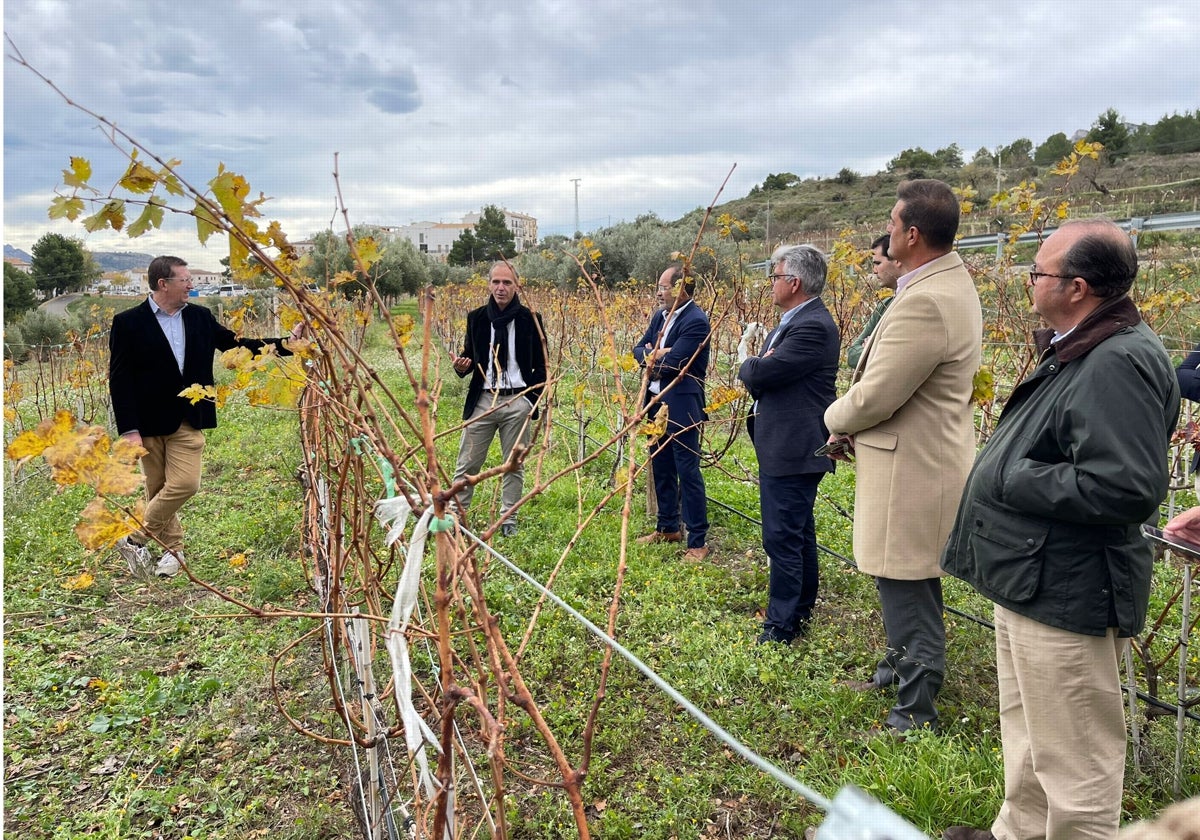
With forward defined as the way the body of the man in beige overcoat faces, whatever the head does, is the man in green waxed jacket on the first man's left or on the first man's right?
on the first man's left

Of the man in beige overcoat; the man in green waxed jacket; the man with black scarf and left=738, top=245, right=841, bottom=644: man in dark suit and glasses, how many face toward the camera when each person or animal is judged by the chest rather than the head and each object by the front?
1

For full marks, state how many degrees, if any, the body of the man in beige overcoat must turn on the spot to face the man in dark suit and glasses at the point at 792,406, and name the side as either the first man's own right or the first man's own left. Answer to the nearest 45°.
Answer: approximately 45° to the first man's own right

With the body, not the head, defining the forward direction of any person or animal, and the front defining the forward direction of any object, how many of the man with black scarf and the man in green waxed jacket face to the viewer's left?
1

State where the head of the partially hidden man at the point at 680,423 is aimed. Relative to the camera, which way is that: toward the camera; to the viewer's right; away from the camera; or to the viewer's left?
to the viewer's left

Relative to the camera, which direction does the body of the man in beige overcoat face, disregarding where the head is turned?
to the viewer's left

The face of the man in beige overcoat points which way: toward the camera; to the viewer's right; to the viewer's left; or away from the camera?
to the viewer's left

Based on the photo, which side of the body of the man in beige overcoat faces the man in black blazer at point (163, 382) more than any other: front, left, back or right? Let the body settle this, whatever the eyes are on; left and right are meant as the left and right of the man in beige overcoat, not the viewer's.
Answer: front

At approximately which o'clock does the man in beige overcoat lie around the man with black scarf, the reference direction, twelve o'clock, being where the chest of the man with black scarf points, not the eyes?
The man in beige overcoat is roughly at 11 o'clock from the man with black scarf.

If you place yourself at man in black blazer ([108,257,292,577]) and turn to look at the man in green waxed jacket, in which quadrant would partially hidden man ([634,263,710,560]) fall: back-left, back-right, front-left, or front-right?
front-left

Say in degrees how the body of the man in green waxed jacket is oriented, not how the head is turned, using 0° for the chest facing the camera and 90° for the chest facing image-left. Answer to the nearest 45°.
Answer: approximately 90°

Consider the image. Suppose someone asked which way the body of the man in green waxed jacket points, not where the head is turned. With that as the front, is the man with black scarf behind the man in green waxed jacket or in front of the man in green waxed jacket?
in front

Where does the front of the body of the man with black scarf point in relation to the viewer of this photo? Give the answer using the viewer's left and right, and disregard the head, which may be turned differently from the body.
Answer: facing the viewer

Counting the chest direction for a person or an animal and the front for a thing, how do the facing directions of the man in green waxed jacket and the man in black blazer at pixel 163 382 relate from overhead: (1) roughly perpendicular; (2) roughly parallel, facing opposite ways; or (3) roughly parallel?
roughly parallel, facing opposite ways

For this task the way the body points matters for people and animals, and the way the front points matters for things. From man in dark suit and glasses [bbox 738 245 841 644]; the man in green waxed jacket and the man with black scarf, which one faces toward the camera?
the man with black scarf

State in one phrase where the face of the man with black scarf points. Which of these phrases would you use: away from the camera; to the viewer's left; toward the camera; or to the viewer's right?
toward the camera

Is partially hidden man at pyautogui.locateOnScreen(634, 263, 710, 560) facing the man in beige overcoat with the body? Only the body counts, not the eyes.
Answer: no

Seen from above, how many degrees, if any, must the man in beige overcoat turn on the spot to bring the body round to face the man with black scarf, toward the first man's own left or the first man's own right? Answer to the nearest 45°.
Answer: approximately 45° to the first man's own right
